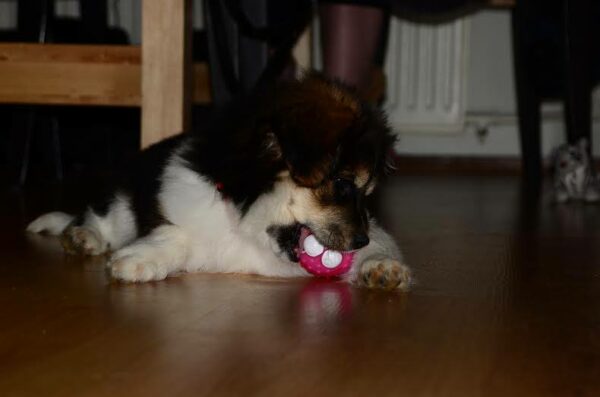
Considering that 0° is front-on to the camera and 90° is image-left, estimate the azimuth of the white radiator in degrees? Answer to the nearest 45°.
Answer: approximately 0°

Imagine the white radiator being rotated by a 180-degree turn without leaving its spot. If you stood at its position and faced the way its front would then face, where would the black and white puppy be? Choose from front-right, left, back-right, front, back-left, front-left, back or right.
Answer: back

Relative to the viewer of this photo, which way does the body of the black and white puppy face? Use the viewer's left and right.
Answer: facing the viewer and to the right of the viewer

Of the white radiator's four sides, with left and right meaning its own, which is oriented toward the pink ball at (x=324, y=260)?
front

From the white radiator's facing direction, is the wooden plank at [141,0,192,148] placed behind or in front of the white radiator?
in front

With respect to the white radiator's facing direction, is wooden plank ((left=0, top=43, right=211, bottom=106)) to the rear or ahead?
ahead

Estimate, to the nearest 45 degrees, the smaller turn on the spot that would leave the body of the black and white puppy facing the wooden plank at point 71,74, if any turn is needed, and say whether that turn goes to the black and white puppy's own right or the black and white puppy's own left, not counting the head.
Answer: approximately 180°
